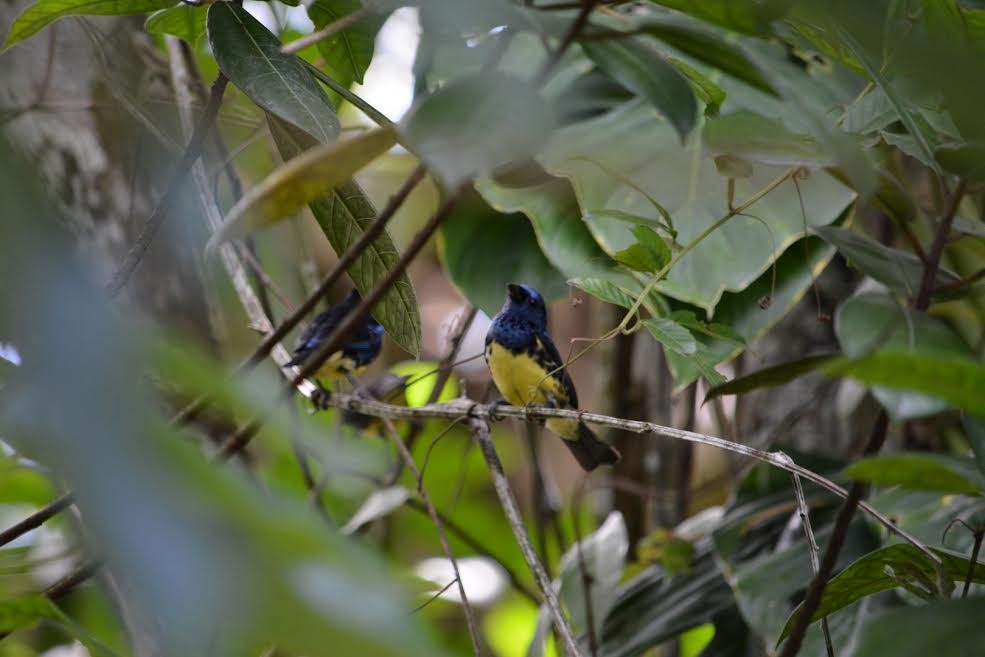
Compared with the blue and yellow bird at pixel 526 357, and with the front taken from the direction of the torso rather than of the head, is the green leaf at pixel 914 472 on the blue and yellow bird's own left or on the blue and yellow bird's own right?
on the blue and yellow bird's own left

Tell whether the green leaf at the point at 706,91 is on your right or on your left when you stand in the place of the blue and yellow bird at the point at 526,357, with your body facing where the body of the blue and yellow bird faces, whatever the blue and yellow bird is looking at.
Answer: on your left

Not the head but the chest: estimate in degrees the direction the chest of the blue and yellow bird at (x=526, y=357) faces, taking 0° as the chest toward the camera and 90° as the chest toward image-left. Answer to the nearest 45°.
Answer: approximately 45°

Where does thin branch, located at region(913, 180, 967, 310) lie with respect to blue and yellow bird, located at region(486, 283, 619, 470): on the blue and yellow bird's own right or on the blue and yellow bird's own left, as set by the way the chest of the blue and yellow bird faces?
on the blue and yellow bird's own left

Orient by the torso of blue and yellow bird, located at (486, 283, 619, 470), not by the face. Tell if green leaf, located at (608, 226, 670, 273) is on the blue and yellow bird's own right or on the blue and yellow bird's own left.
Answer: on the blue and yellow bird's own left

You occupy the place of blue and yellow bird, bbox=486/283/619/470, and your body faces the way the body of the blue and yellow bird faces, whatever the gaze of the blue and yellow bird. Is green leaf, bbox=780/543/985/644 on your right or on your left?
on your left
